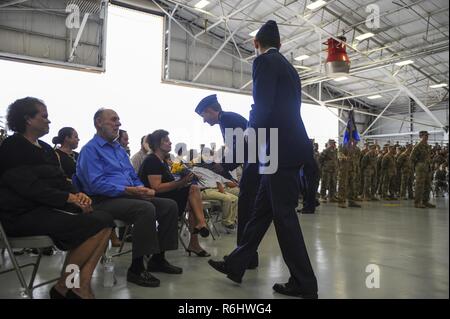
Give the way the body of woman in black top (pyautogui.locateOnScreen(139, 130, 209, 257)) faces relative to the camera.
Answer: to the viewer's right

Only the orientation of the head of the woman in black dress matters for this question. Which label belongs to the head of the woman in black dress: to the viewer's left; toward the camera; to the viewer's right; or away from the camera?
to the viewer's right

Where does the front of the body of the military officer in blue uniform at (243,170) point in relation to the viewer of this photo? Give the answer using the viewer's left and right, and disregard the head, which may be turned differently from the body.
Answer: facing to the left of the viewer

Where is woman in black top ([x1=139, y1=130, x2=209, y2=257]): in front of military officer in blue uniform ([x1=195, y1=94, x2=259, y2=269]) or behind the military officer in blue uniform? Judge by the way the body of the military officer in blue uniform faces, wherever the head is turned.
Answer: in front

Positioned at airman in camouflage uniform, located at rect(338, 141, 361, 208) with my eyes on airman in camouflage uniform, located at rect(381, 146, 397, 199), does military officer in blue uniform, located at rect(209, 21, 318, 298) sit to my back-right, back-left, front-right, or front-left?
back-right

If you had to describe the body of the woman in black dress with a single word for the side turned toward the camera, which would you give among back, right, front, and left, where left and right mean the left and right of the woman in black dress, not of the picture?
right

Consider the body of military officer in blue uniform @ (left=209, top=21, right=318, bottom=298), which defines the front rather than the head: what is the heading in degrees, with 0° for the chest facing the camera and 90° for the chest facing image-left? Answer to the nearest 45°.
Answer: approximately 135°
